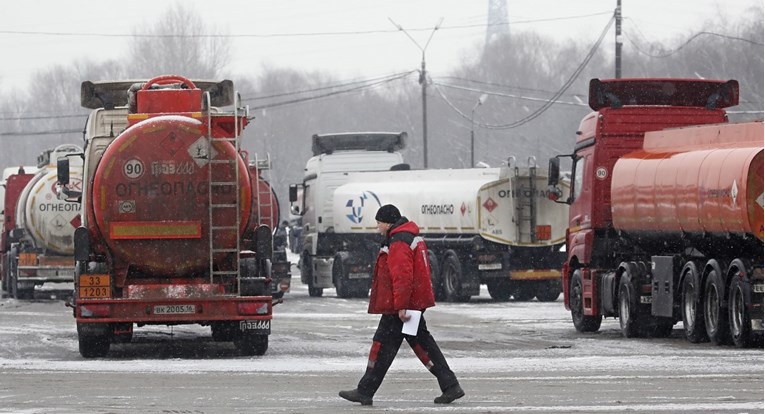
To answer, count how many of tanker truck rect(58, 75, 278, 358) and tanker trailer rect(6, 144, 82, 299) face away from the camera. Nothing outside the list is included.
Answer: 2

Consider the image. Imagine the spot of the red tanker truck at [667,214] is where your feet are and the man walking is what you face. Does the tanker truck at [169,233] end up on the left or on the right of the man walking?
right

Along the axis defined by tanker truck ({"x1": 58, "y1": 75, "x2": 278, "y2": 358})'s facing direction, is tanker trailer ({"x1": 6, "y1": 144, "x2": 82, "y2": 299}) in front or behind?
in front

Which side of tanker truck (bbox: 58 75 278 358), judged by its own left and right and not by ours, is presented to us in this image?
back

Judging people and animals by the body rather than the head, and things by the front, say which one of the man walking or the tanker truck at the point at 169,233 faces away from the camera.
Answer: the tanker truck

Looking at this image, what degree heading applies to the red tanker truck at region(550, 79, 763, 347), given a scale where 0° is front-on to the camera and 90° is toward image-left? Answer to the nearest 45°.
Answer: approximately 135°

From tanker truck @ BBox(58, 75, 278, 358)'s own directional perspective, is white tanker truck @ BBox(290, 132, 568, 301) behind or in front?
in front

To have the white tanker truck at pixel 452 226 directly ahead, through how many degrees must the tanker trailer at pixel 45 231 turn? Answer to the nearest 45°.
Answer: approximately 90° to its right

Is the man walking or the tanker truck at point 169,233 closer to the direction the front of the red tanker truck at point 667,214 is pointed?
the tanker truck

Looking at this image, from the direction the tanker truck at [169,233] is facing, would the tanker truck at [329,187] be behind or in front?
in front

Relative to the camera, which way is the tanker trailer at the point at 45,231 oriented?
away from the camera

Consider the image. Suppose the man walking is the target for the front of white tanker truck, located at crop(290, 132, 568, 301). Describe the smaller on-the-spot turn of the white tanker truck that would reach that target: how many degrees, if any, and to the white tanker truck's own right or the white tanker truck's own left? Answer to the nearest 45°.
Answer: approximately 135° to the white tanker truck's own left
